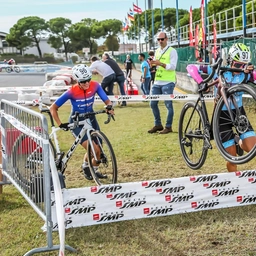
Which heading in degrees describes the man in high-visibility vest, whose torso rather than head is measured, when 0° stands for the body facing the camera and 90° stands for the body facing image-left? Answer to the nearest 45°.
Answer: approximately 45°

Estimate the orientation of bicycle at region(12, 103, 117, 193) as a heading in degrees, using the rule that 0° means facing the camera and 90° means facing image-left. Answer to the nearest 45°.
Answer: approximately 315°

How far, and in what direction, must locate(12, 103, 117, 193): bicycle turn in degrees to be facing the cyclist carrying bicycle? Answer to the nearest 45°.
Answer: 0° — it already faces them
